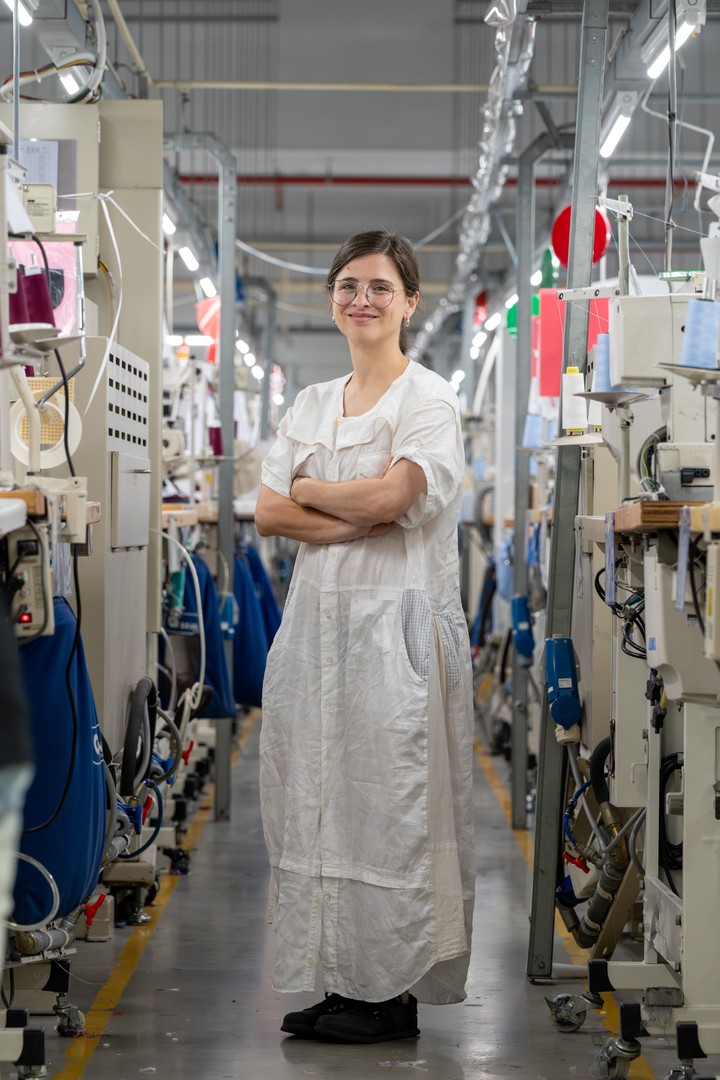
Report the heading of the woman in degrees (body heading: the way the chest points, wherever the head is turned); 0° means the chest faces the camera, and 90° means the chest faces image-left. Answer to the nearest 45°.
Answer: approximately 45°

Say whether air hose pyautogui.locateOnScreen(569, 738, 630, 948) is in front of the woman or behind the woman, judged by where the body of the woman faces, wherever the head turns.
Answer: behind

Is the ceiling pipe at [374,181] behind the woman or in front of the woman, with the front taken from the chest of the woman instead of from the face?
behind

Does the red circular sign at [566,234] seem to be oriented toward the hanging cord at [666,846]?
yes

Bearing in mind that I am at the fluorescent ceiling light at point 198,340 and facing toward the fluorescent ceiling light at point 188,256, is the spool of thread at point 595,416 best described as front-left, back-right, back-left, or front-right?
front-left

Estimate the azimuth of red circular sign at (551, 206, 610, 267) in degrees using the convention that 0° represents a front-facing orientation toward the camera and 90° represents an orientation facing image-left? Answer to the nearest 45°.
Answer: approximately 0°

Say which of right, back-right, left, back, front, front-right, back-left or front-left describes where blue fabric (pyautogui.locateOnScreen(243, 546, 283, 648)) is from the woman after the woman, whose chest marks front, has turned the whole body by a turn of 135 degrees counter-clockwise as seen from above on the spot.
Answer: left

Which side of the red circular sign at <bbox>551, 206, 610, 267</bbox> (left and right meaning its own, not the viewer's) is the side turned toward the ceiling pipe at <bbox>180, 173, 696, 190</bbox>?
back

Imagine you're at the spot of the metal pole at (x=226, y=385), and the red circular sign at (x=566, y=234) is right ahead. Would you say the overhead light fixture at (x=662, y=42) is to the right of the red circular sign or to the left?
right
